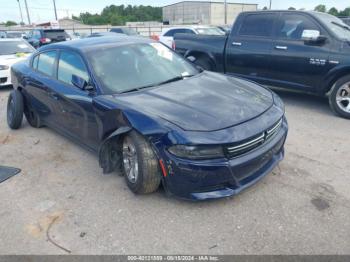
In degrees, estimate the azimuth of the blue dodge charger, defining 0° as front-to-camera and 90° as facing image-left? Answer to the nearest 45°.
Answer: approximately 315°

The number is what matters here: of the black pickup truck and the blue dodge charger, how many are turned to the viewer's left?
0

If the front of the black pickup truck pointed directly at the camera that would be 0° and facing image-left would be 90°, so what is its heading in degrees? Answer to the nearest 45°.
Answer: approximately 315°

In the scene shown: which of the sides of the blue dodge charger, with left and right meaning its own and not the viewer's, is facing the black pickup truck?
left

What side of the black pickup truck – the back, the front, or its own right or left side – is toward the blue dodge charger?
right
